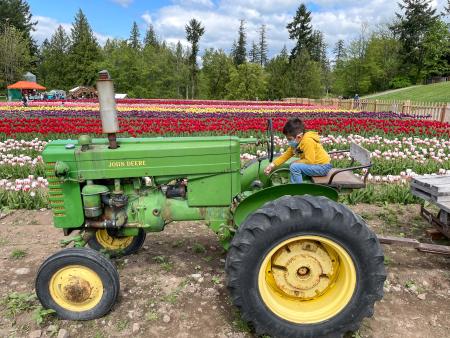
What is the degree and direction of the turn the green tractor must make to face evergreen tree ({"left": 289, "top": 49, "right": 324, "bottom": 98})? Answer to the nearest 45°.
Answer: approximately 90° to its right

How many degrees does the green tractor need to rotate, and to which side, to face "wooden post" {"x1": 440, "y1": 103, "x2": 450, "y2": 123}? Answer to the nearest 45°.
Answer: approximately 135° to its right

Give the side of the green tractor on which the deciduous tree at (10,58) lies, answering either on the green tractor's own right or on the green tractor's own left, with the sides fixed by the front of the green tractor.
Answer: on the green tractor's own right

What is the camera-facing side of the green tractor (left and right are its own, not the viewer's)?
left

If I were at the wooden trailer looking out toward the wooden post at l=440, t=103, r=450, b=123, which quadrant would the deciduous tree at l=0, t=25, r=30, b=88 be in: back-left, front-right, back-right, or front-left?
front-left

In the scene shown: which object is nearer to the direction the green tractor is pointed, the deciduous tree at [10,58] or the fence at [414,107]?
the deciduous tree

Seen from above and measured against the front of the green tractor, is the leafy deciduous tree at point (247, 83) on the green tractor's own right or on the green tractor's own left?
on the green tractor's own right

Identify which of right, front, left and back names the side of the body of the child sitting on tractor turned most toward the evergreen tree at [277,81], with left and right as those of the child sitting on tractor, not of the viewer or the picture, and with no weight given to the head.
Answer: right

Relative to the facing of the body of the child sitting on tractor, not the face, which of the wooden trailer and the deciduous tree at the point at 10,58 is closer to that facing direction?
the deciduous tree

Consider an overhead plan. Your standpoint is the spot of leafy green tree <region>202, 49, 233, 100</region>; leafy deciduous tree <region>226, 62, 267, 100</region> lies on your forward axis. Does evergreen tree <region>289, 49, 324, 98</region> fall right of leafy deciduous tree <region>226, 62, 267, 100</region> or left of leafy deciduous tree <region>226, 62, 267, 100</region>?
left

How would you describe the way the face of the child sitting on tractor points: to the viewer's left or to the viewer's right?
to the viewer's left

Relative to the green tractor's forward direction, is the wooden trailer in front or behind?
behind

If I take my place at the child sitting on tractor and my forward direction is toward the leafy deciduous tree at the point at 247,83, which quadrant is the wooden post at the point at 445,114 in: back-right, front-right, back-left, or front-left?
front-right

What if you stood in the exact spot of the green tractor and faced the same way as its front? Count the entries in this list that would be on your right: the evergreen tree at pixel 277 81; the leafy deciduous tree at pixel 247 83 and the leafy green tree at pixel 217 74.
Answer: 3

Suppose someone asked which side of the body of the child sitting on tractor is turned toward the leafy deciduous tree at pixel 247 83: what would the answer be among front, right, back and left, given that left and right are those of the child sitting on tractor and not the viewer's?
right

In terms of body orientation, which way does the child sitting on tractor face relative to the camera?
to the viewer's left

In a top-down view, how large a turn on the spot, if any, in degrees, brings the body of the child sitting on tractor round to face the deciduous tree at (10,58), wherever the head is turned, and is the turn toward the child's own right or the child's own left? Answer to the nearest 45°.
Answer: approximately 45° to the child's own right
